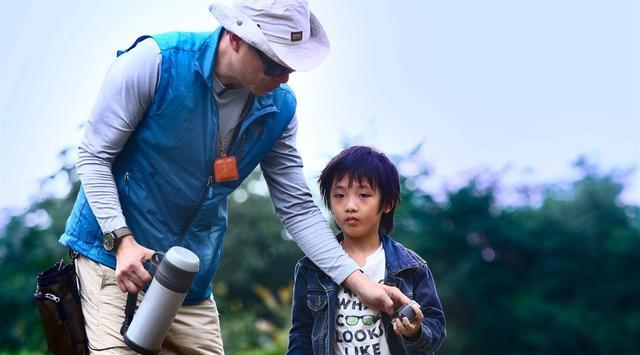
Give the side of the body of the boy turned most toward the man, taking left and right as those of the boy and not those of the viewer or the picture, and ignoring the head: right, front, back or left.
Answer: right

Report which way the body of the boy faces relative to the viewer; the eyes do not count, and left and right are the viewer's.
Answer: facing the viewer

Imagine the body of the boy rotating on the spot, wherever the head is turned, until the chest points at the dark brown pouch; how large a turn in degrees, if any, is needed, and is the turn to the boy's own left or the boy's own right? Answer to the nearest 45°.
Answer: approximately 90° to the boy's own right

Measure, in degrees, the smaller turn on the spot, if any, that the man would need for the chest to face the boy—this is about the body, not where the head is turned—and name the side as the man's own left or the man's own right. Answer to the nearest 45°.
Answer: approximately 45° to the man's own left

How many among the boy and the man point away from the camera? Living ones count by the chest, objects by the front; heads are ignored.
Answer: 0

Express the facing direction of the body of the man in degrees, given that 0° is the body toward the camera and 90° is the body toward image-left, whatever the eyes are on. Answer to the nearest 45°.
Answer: approximately 315°
